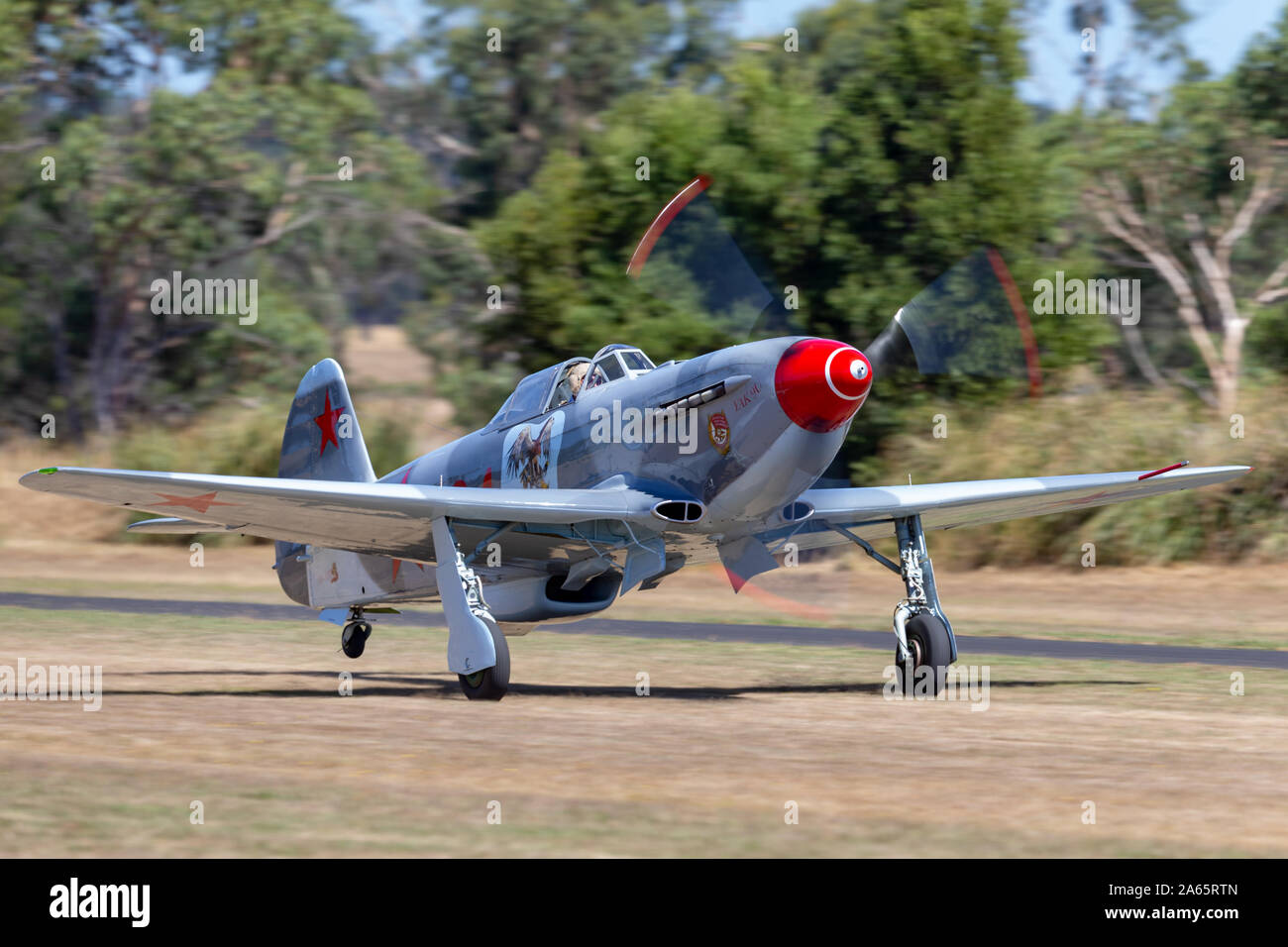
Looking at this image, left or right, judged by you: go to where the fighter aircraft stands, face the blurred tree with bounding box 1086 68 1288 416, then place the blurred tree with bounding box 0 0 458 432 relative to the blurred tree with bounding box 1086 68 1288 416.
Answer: left

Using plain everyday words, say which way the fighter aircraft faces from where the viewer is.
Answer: facing the viewer and to the right of the viewer

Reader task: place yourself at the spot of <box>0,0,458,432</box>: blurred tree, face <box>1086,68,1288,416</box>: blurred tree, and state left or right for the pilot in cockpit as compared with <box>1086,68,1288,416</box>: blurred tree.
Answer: right

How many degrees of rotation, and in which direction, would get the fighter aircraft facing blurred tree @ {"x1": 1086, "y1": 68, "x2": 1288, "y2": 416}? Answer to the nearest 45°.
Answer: approximately 90° to its left

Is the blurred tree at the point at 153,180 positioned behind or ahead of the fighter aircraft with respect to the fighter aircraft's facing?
behind
